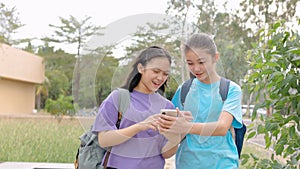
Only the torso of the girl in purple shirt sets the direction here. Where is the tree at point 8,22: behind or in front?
behind

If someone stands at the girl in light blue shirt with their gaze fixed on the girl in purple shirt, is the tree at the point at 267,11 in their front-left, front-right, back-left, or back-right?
back-right

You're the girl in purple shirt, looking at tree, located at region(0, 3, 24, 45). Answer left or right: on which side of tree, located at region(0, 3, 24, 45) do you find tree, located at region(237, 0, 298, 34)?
right

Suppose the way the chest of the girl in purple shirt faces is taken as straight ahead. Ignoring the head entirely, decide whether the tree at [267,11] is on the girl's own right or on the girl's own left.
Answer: on the girl's own left

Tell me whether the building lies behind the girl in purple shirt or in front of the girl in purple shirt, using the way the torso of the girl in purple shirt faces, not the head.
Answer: behind
